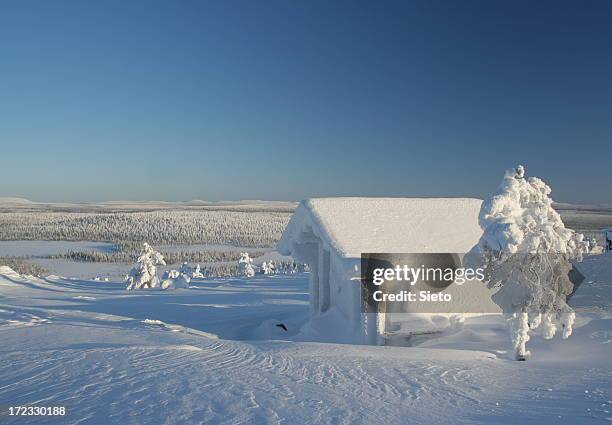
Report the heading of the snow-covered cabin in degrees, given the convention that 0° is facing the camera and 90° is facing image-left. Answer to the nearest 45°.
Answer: approximately 45°

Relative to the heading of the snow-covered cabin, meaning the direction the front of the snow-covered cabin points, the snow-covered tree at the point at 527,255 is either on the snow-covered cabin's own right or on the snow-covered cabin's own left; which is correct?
on the snow-covered cabin's own left

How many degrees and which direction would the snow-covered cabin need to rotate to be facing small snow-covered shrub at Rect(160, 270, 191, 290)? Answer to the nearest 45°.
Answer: approximately 90° to its right

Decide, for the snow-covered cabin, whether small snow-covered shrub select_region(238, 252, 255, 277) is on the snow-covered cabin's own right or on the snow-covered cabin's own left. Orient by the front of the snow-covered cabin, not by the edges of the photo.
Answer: on the snow-covered cabin's own right

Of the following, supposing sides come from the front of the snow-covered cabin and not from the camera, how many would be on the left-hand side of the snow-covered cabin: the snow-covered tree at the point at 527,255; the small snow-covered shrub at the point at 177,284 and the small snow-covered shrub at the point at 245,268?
1
